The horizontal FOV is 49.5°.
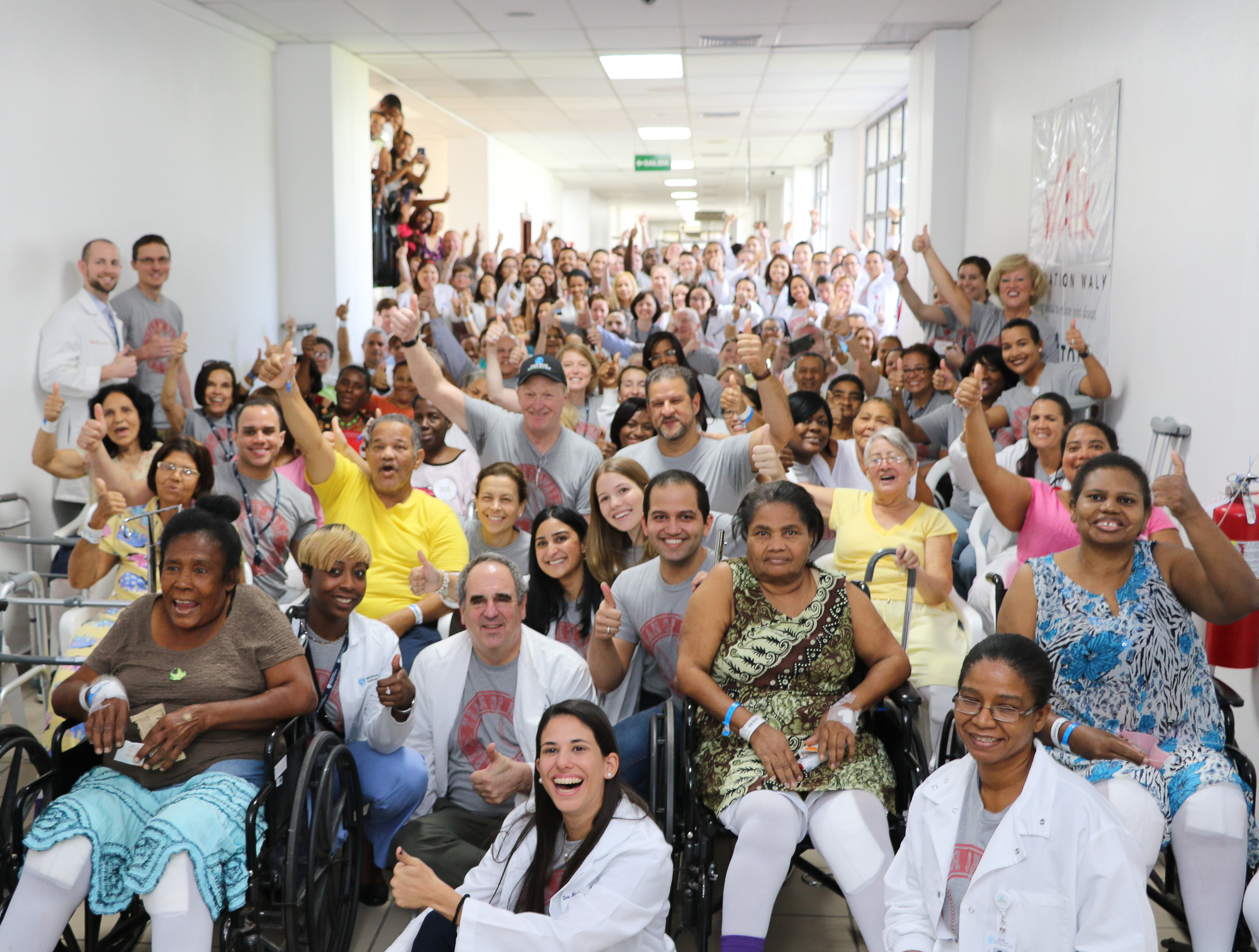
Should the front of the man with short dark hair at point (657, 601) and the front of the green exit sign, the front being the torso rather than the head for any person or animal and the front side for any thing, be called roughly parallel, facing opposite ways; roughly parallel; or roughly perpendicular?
roughly parallel

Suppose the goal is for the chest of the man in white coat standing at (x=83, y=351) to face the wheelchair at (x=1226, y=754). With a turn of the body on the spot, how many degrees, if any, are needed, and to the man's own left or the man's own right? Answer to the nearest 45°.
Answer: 0° — they already face it

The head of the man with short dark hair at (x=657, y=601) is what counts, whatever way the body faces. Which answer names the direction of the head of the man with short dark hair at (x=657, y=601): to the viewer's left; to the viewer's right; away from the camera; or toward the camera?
toward the camera

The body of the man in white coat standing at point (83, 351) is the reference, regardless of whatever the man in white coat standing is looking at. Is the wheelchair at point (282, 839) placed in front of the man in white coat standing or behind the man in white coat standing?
in front

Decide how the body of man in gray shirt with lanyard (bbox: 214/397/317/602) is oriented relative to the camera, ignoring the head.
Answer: toward the camera

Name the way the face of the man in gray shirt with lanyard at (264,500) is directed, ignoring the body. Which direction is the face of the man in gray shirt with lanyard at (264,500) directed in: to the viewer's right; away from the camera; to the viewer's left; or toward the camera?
toward the camera

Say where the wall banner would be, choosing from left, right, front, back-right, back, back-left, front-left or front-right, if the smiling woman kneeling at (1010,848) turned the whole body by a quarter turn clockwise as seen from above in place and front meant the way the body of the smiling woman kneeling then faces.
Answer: front-right

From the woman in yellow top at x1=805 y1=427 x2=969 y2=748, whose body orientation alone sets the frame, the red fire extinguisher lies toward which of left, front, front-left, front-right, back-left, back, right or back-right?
left

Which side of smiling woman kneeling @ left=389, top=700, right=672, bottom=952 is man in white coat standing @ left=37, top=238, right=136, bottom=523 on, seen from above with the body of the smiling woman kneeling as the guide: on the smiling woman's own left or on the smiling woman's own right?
on the smiling woman's own right

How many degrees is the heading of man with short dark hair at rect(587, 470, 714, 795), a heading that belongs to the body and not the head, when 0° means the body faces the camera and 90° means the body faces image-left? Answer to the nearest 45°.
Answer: approximately 0°

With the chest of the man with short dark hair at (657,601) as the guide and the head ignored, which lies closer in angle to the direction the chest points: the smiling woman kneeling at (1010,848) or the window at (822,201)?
the smiling woman kneeling

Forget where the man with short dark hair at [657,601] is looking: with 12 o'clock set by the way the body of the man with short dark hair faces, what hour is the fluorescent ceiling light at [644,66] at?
The fluorescent ceiling light is roughly at 6 o'clock from the man with short dark hair.

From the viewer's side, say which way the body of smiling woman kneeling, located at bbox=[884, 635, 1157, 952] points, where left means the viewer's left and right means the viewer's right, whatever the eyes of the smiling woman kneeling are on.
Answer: facing the viewer and to the left of the viewer

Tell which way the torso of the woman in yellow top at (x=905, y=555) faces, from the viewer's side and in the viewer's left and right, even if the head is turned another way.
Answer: facing the viewer

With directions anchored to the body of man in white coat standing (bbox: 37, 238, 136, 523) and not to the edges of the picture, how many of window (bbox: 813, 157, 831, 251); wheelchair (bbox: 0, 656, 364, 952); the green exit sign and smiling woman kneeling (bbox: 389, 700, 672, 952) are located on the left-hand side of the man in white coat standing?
2

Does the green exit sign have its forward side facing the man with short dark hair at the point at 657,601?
yes

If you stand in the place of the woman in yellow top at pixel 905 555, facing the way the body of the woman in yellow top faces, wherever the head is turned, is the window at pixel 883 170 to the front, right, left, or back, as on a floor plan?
back

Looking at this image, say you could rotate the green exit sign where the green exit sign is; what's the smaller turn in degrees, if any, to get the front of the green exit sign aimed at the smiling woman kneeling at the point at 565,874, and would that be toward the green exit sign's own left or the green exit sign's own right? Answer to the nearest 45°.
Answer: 0° — it already faces them
